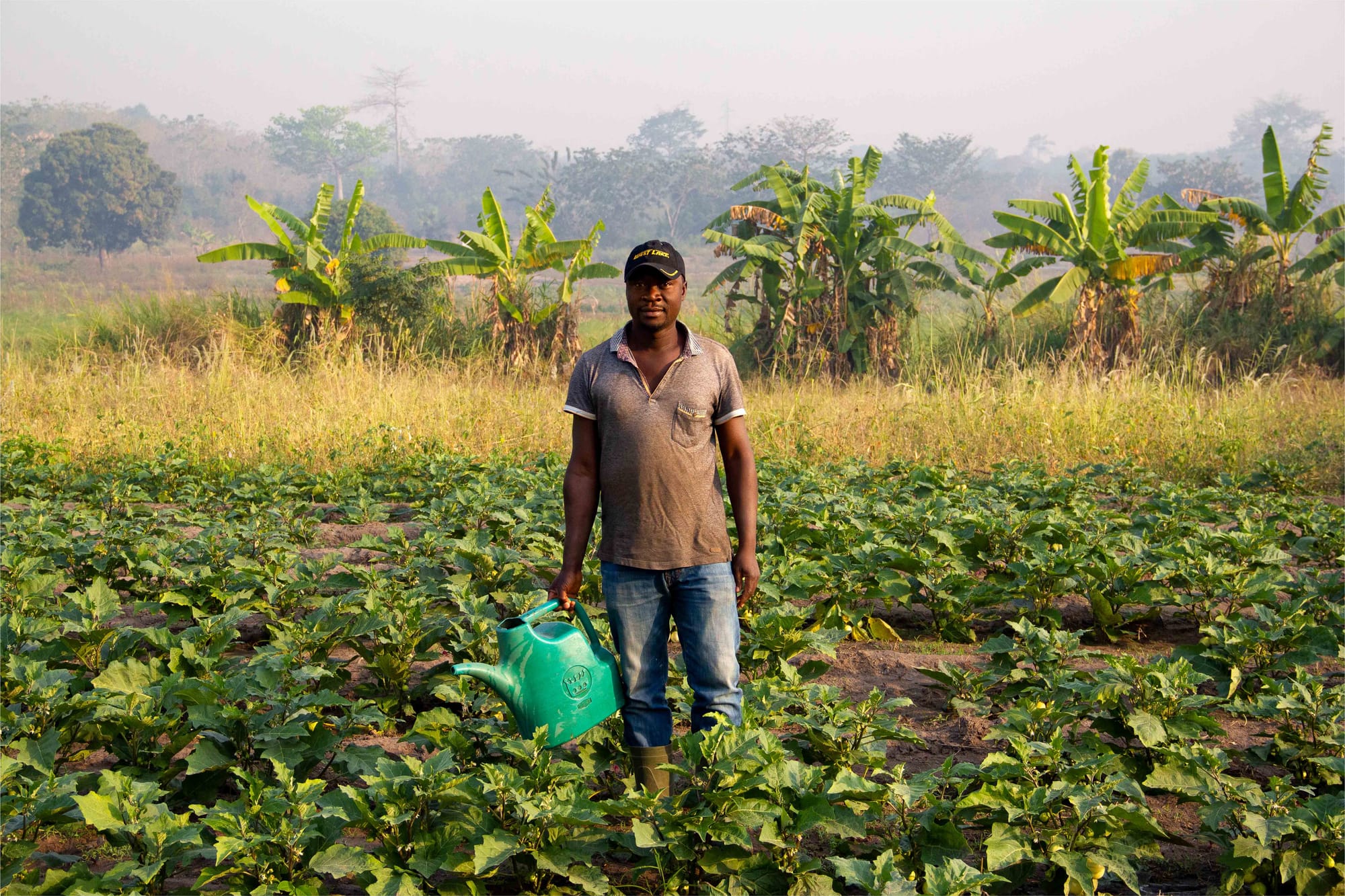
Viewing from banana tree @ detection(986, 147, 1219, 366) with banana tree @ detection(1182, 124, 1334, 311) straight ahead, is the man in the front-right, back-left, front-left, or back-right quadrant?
back-right

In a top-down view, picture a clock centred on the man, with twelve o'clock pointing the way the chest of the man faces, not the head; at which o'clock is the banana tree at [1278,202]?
The banana tree is roughly at 7 o'clock from the man.

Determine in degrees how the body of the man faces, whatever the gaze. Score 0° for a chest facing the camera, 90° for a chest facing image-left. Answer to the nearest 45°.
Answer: approximately 0°

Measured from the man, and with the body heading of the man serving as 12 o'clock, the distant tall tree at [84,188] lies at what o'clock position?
The distant tall tree is roughly at 5 o'clock from the man.

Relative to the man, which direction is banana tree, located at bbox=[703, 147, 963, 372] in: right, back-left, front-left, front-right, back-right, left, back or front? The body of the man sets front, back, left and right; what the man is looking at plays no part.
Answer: back

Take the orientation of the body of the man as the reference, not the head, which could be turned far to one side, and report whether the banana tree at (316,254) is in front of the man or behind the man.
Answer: behind

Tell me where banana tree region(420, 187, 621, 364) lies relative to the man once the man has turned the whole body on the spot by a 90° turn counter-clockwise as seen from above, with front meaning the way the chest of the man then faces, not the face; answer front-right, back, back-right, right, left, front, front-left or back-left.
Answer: left

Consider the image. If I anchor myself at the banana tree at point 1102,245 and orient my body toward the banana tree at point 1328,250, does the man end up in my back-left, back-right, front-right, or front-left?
back-right

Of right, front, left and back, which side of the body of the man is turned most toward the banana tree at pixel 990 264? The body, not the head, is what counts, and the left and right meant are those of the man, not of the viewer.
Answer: back
